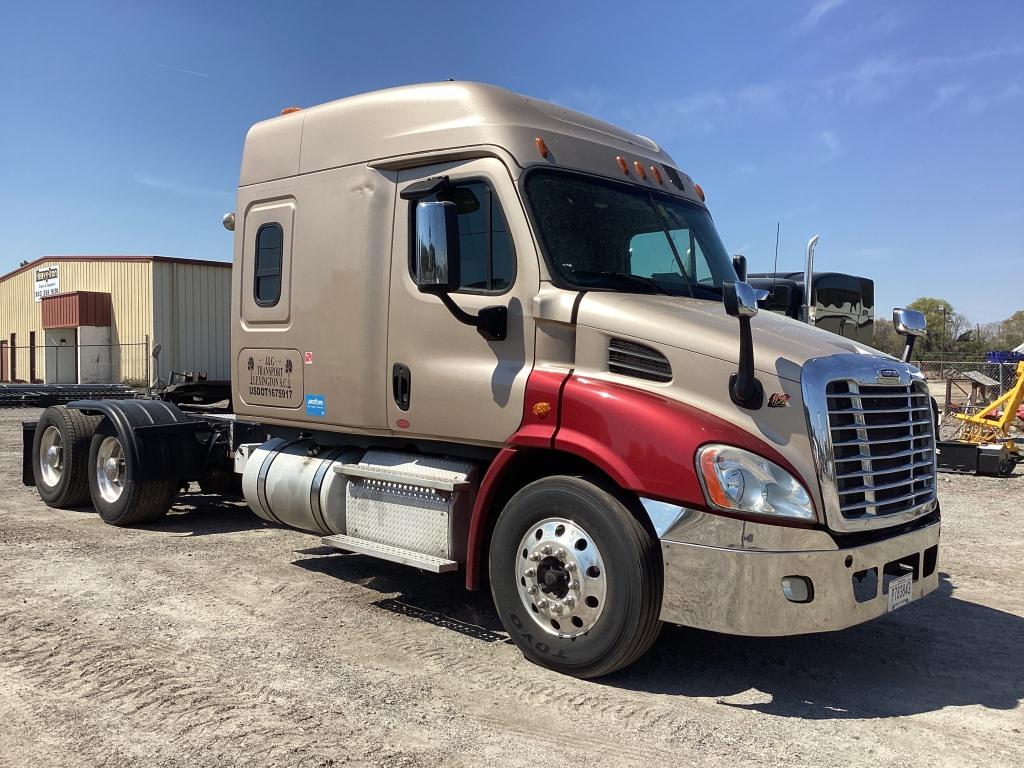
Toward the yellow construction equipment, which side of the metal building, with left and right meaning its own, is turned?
left

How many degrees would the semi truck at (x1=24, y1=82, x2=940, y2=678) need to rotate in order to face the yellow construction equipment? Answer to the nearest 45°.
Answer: approximately 90° to its left

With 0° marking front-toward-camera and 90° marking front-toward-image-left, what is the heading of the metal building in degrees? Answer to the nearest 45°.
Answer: approximately 45°

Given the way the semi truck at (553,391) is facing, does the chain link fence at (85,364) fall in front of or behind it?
behind

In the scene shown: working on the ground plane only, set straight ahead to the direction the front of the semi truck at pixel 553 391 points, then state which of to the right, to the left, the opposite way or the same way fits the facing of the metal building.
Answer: to the right

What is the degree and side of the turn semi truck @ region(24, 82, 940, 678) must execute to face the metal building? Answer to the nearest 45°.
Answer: approximately 180°
